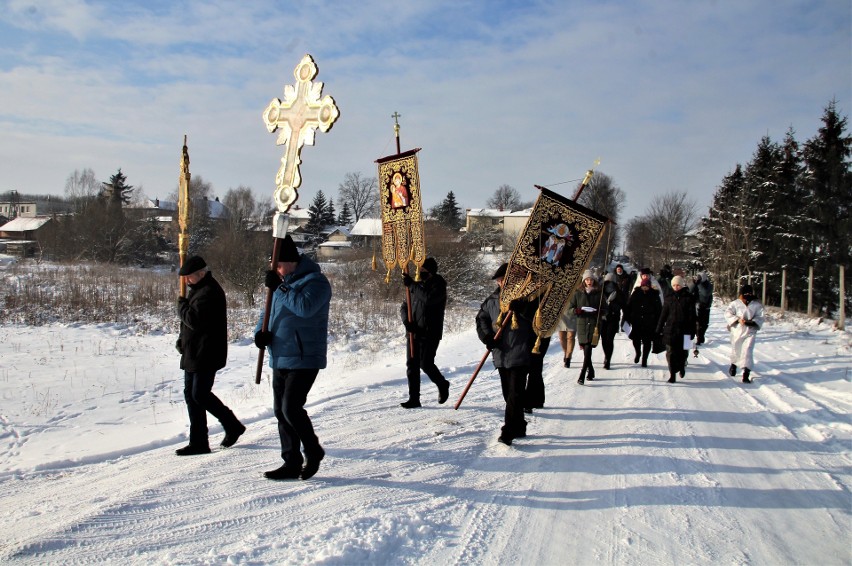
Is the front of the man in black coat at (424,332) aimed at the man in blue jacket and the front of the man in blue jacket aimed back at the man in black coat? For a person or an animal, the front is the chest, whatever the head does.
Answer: no

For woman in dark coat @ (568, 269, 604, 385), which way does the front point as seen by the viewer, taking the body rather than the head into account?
toward the camera

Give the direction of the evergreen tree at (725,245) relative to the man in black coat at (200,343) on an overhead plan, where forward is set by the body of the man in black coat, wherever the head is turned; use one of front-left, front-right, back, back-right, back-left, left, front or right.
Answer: back-right

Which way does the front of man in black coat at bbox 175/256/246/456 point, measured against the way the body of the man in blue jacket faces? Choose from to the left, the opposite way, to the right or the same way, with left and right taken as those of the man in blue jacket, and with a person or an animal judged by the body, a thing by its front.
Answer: the same way

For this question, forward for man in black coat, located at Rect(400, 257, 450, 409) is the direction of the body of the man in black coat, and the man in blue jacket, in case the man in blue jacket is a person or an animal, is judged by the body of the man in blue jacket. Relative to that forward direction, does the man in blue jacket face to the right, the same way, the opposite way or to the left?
the same way

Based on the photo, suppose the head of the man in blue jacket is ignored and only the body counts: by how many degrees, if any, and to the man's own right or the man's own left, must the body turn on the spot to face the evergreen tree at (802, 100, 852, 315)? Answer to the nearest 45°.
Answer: approximately 135° to the man's own right

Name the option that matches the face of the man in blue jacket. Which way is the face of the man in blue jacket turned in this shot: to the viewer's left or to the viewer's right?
to the viewer's left

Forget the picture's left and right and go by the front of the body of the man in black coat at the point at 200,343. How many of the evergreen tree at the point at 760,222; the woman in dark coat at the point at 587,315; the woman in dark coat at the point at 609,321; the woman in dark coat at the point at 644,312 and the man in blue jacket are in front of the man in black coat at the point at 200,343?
0

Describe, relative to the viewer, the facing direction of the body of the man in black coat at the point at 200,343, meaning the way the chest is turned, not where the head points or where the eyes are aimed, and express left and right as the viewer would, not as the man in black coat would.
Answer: facing to the left of the viewer

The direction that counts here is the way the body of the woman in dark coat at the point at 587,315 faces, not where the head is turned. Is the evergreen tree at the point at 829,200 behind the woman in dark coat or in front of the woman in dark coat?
behind

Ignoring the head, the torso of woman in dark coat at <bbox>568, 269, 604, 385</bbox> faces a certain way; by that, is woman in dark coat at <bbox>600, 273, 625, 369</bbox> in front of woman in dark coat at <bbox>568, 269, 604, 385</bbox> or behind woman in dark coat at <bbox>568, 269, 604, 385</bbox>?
behind

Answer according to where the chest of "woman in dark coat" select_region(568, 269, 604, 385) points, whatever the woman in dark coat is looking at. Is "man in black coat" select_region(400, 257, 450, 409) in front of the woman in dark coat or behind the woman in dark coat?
in front

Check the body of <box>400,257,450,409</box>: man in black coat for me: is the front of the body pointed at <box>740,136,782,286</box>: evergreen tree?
no
